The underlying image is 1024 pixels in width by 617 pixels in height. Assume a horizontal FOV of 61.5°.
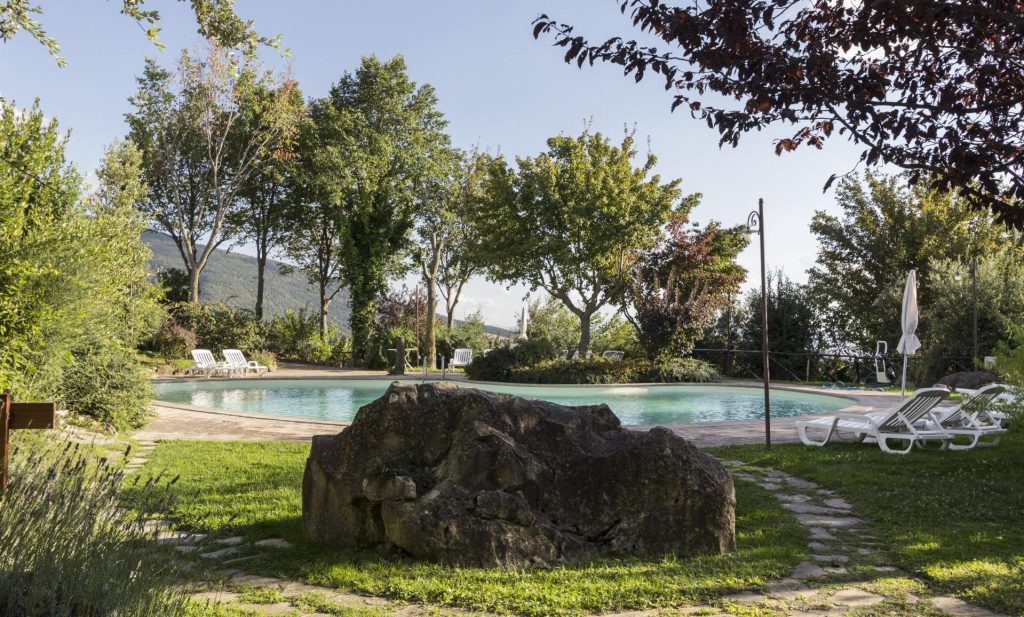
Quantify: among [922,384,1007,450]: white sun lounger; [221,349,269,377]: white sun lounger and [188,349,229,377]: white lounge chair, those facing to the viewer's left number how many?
1

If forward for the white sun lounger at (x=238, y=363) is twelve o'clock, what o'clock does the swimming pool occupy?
The swimming pool is roughly at 12 o'clock from the white sun lounger.

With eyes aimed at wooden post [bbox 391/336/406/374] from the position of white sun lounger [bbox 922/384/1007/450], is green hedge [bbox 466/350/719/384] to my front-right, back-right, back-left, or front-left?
front-right

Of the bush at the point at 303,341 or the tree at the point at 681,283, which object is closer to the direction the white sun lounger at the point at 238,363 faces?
the tree

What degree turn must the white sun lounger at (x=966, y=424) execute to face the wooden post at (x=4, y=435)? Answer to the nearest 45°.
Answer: approximately 45° to its left

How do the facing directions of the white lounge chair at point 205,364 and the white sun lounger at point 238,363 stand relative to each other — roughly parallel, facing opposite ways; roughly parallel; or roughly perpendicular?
roughly parallel

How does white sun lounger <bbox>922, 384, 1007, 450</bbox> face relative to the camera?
to the viewer's left

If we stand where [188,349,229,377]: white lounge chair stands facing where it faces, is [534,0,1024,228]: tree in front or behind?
in front

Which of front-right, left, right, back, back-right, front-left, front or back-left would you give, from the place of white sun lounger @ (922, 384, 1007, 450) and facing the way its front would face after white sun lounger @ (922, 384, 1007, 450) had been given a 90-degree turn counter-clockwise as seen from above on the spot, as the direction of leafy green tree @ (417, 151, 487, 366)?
back-right

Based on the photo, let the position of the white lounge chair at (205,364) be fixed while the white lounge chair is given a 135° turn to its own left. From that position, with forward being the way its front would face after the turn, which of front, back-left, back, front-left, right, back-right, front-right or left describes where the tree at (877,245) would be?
right

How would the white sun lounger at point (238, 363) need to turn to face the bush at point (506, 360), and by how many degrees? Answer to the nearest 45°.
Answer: approximately 45° to its left

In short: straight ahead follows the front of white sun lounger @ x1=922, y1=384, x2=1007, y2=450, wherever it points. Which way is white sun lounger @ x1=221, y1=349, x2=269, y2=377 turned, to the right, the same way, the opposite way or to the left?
the opposite way

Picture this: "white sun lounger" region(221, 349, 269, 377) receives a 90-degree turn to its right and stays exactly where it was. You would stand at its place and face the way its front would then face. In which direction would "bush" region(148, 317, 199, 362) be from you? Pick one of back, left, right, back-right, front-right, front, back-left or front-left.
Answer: right

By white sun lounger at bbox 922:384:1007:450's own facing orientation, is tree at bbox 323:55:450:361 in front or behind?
in front

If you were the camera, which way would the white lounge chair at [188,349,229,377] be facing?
facing the viewer and to the right of the viewer

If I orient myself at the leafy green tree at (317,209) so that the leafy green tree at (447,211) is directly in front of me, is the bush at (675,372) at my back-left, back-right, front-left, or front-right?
front-right
